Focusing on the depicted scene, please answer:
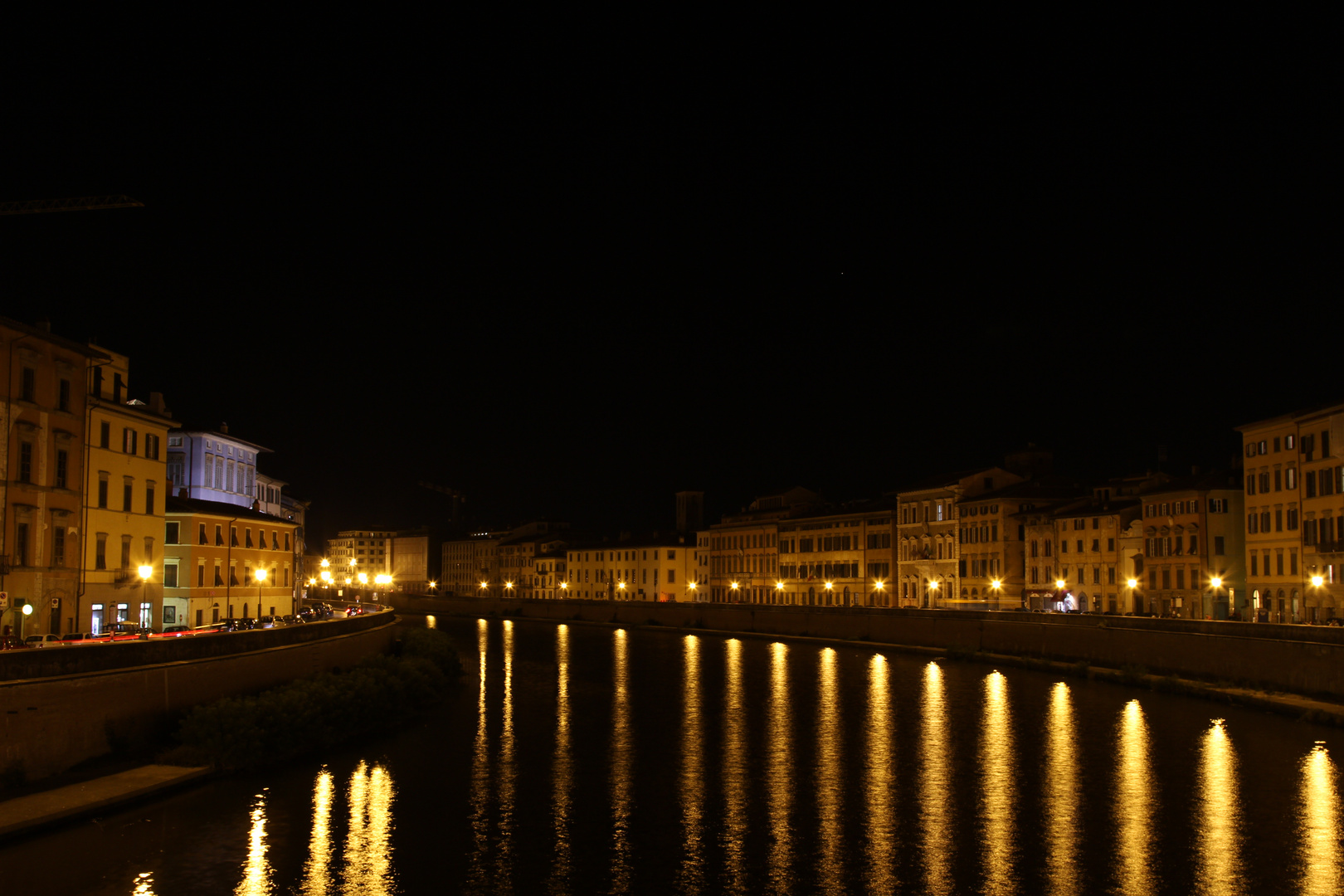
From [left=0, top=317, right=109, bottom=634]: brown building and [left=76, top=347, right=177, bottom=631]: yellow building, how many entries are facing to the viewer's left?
0

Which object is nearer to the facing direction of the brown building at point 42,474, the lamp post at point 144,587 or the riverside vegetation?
the riverside vegetation

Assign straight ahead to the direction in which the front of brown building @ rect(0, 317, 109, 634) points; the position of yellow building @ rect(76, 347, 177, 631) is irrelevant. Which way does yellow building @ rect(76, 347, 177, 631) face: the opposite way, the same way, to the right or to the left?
the same way

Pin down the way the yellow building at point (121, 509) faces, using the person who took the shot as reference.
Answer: facing the viewer and to the right of the viewer

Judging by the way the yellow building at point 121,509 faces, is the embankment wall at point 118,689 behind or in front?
in front

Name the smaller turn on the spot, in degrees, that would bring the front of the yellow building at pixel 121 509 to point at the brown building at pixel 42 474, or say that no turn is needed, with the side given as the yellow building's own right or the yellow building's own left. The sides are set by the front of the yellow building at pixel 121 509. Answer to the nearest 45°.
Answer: approximately 45° to the yellow building's own right

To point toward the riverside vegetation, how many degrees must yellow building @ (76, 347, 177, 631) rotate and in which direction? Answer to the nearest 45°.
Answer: approximately 45° to its right

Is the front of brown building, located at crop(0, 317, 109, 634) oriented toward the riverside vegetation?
yes
